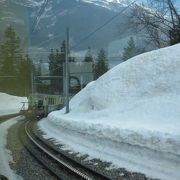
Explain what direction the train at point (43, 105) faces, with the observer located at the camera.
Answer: facing the viewer and to the left of the viewer

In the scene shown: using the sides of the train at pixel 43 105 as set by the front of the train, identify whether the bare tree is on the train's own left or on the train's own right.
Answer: on the train's own left

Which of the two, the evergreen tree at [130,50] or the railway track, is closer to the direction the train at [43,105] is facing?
the railway track

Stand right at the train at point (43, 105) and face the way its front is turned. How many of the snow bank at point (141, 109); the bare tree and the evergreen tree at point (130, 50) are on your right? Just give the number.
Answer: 0

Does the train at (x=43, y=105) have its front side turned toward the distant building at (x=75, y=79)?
no

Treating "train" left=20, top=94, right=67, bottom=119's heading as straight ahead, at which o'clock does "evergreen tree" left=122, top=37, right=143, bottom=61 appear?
The evergreen tree is roughly at 8 o'clock from the train.

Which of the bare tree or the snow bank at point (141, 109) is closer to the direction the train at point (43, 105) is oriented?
the snow bank

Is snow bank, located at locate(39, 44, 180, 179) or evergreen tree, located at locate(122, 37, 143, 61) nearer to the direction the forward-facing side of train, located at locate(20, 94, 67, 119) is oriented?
the snow bank

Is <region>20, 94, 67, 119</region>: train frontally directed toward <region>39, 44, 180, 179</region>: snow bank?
no
